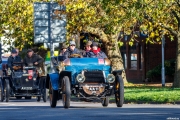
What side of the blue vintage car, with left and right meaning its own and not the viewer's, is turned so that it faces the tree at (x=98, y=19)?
back

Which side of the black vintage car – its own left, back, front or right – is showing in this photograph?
front

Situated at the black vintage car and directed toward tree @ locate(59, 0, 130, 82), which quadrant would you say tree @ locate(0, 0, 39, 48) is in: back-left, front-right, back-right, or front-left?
front-left

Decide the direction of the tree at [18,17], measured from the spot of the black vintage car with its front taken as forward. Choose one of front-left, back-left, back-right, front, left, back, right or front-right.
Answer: back

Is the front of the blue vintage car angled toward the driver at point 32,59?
no

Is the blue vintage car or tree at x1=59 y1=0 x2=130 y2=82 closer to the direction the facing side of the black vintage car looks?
the blue vintage car

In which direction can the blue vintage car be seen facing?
toward the camera

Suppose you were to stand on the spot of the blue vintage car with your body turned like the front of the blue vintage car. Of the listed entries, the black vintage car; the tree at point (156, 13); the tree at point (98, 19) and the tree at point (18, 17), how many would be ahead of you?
0

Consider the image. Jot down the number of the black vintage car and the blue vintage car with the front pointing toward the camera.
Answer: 2

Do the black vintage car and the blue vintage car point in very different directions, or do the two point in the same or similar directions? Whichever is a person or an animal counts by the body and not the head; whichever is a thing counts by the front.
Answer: same or similar directions
